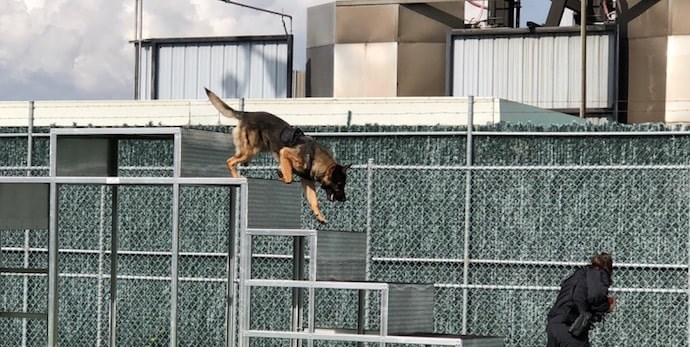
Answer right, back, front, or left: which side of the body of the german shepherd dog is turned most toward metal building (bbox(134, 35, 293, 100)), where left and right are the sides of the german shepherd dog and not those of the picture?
left

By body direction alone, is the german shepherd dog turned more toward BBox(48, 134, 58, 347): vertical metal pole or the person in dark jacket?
the person in dark jacket

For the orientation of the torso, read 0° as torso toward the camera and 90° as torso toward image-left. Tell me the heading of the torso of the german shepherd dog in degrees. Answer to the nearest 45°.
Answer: approximately 270°

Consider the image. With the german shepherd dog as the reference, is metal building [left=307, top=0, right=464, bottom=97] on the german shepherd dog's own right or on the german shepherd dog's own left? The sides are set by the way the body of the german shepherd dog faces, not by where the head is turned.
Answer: on the german shepherd dog's own left

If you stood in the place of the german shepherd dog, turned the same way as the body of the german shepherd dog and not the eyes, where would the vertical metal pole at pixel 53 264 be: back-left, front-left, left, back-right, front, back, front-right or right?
back

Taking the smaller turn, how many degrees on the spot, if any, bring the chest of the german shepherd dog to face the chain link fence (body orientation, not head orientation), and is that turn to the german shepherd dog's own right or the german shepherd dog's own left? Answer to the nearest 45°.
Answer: approximately 45° to the german shepherd dog's own left

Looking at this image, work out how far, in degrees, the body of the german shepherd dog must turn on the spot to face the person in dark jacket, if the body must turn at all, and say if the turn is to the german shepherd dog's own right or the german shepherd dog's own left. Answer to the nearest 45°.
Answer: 0° — it already faces them
